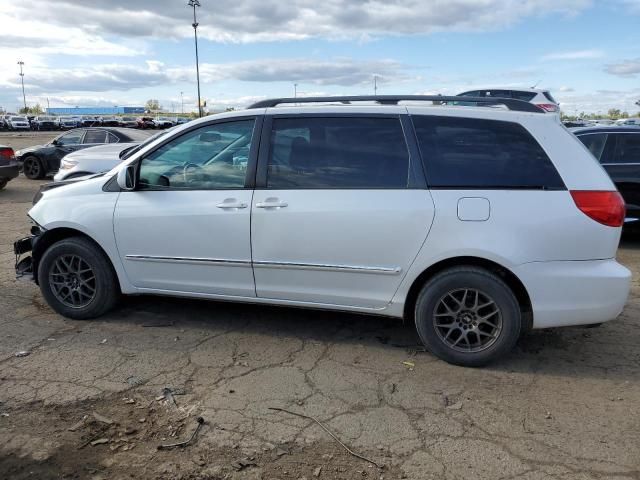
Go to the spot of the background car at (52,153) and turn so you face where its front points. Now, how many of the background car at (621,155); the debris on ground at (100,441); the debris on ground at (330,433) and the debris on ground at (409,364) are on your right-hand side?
0

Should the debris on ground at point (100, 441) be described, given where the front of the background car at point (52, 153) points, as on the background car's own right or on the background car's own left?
on the background car's own left

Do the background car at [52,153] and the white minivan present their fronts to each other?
no

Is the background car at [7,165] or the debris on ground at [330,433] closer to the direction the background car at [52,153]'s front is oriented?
the background car

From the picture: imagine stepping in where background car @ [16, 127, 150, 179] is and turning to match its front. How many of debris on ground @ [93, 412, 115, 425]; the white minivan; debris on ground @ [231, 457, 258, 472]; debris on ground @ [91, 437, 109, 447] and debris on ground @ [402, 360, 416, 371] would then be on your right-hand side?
0

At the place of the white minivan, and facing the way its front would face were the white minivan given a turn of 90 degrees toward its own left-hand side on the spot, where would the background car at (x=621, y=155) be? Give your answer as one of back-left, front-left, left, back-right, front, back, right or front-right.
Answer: back-left

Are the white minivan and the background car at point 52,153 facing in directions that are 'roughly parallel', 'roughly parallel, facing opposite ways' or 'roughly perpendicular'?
roughly parallel

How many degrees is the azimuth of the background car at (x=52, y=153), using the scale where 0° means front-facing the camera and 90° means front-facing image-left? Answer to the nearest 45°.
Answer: approximately 90°

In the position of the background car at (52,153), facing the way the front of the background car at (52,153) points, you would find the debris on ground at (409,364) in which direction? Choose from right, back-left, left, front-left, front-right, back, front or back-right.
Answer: left

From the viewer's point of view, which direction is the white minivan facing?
to the viewer's left

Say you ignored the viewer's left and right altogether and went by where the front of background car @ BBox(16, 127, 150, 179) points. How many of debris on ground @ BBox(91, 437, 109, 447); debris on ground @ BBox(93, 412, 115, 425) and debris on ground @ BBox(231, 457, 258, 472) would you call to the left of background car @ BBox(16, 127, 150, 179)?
3

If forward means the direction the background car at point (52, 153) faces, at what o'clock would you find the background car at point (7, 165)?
the background car at point (7, 165) is roughly at 10 o'clock from the background car at point (52, 153).

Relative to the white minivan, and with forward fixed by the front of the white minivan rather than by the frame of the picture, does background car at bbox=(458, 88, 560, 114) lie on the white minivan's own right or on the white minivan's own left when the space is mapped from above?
on the white minivan's own right

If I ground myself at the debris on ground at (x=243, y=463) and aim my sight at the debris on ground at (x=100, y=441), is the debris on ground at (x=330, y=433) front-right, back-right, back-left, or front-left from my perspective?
back-right

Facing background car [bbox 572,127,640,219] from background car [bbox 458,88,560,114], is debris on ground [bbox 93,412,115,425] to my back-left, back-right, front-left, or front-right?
front-right

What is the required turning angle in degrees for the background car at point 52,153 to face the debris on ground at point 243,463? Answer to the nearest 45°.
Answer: approximately 90° to its left

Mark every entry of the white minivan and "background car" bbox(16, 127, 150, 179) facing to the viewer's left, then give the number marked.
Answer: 2
